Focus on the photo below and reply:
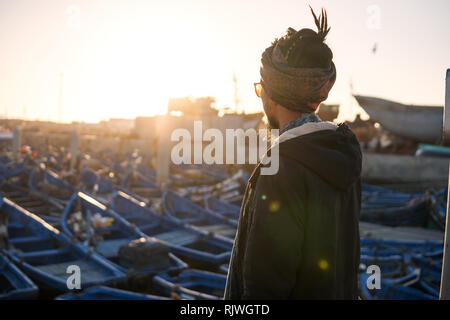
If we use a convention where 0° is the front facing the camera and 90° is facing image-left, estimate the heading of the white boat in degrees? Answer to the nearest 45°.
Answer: approximately 90°

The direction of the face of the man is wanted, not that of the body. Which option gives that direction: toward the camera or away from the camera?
away from the camera

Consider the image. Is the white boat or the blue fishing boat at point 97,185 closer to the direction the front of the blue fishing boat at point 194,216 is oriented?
the blue fishing boat

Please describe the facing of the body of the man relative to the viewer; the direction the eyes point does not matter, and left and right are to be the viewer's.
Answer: facing away from the viewer and to the left of the viewer

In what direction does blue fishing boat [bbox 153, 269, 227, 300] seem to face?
to the viewer's left

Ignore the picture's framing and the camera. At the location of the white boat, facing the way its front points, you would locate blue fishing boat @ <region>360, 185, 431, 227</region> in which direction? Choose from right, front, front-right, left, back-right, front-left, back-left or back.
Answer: left

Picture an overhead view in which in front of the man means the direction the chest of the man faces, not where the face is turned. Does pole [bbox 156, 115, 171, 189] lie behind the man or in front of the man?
in front
